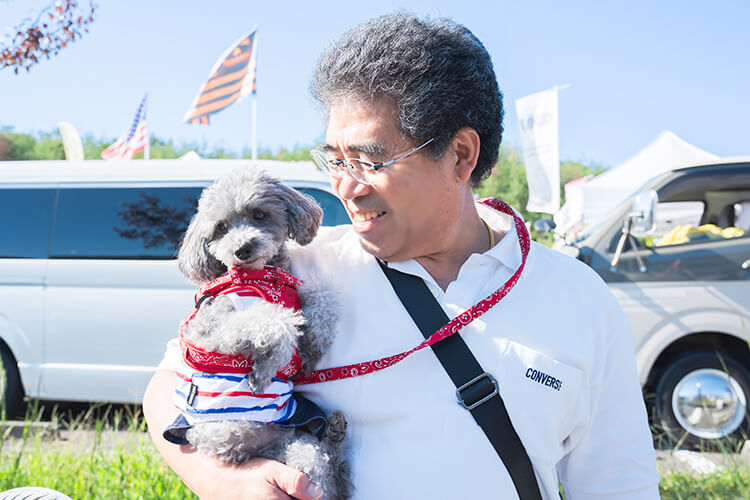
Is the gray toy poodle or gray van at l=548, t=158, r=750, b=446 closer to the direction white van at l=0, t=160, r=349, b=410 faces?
the gray van

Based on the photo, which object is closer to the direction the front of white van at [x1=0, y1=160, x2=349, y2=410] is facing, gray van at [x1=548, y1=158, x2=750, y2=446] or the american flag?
the gray van

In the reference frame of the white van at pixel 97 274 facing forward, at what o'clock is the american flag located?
The american flag is roughly at 9 o'clock from the white van.

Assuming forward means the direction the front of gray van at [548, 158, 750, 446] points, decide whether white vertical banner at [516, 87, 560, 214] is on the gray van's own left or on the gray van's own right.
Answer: on the gray van's own right

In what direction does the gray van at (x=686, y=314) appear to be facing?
to the viewer's left

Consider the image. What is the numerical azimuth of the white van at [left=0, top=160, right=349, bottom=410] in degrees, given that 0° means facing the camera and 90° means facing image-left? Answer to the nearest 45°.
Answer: approximately 270°

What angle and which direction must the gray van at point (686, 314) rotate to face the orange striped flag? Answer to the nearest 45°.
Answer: approximately 45° to its right

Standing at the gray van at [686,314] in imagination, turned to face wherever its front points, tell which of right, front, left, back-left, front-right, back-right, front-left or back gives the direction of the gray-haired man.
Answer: left

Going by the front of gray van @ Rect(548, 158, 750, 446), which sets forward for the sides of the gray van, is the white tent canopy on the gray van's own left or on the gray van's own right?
on the gray van's own right
